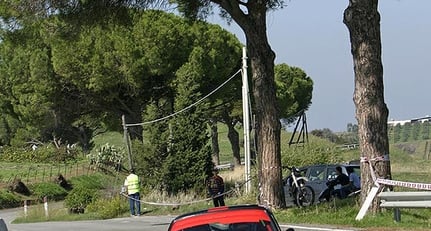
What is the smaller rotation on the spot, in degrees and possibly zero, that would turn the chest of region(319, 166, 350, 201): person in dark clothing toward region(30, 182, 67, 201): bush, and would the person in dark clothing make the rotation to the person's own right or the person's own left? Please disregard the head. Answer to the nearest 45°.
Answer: approximately 45° to the person's own right

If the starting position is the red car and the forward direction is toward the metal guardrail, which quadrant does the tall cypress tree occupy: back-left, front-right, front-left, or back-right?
front-left

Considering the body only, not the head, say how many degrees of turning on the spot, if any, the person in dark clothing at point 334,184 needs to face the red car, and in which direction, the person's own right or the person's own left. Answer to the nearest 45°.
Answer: approximately 90° to the person's own left

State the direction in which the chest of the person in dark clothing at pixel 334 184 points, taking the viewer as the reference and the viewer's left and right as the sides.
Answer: facing to the left of the viewer

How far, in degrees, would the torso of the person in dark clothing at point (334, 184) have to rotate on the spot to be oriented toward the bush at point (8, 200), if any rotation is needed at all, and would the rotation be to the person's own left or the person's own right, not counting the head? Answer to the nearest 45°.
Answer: approximately 45° to the person's own right

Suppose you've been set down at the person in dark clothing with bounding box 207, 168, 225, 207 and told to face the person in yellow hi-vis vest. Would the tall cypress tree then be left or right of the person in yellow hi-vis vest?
right

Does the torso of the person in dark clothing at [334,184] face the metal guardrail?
no

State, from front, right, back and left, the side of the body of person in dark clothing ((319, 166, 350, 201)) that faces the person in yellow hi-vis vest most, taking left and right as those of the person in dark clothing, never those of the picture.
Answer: front

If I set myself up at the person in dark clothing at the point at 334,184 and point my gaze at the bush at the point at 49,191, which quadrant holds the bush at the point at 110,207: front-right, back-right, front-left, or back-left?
front-left
